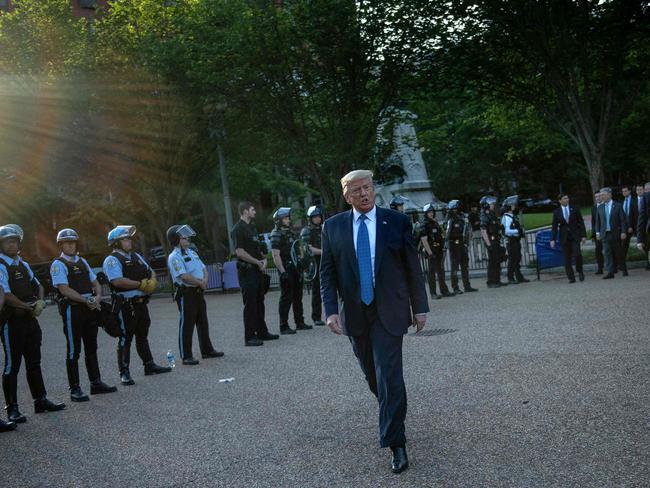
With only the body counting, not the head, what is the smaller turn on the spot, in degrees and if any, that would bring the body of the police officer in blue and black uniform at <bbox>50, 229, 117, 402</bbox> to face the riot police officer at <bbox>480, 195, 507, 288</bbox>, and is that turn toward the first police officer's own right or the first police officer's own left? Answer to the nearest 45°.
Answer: approximately 90° to the first police officer's own left

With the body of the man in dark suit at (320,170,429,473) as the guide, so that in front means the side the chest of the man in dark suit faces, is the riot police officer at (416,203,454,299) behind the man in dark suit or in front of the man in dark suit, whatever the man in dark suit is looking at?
behind

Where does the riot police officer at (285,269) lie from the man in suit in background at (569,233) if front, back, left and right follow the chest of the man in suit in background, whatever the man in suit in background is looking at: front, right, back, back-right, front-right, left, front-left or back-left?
front-right

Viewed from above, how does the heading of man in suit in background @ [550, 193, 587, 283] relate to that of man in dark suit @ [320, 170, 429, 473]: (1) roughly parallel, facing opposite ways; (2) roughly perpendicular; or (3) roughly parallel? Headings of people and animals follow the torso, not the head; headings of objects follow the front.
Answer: roughly parallel

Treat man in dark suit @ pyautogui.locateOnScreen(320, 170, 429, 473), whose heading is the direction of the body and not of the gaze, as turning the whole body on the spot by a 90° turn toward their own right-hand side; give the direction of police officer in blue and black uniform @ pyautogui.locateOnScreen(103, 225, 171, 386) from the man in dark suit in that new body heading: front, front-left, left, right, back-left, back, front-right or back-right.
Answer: front-right

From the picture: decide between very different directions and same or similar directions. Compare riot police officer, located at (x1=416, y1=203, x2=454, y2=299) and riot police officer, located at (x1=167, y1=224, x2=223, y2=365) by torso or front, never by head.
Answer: same or similar directions

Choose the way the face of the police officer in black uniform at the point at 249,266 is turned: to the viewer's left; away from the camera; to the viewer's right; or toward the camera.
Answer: to the viewer's right

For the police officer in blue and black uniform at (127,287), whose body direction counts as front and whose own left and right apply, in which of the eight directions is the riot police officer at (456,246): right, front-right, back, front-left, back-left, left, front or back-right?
left

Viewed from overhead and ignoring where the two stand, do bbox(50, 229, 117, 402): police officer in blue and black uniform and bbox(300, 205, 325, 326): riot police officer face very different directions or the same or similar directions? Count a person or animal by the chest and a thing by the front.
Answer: same or similar directions

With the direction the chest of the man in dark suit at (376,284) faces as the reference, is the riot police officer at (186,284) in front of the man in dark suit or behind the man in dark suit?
behind

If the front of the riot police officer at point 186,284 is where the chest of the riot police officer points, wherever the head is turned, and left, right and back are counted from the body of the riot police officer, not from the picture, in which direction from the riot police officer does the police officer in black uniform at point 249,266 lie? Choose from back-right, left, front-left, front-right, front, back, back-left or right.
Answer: left

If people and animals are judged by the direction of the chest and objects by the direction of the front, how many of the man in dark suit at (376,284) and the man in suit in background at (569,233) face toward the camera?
2

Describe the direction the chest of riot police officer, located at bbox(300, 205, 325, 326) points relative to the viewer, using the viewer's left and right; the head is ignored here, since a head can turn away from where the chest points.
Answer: facing the viewer and to the right of the viewer

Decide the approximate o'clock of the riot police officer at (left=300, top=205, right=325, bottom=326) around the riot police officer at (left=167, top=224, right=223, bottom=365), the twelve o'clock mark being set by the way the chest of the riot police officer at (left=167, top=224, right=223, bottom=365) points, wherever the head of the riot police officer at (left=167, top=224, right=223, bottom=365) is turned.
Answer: the riot police officer at (left=300, top=205, right=325, bottom=326) is roughly at 9 o'clock from the riot police officer at (left=167, top=224, right=223, bottom=365).

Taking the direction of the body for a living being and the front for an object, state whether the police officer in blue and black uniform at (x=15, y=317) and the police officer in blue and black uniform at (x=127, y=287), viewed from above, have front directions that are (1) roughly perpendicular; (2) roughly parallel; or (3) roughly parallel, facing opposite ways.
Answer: roughly parallel

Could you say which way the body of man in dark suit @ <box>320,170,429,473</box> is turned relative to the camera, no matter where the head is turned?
toward the camera
